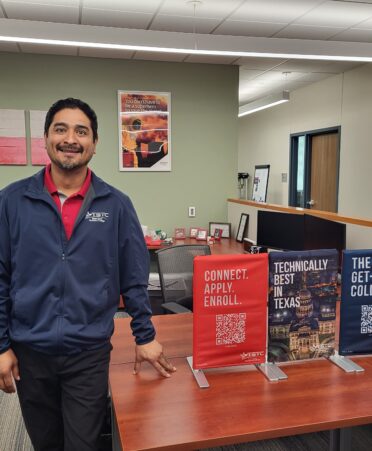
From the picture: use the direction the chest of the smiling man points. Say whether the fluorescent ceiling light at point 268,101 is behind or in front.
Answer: behind

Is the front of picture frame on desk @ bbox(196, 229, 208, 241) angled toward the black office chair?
yes

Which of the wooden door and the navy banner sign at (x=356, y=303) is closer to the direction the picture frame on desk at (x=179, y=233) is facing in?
the navy banner sign

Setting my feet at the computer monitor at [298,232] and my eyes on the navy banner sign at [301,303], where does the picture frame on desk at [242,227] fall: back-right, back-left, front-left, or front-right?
back-right

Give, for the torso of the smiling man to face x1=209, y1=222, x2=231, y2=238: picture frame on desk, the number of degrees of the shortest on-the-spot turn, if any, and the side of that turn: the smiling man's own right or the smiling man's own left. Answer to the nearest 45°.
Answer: approximately 135° to the smiling man's own left

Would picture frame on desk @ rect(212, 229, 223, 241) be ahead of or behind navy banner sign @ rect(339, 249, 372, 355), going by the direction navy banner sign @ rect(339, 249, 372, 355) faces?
behind

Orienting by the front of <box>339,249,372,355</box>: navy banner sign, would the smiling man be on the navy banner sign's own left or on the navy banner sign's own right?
on the navy banner sign's own right

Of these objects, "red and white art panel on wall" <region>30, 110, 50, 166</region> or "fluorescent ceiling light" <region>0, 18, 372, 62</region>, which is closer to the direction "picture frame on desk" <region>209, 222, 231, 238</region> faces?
the fluorescent ceiling light

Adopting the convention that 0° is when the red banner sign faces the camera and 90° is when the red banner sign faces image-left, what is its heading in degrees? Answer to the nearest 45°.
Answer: approximately 0°

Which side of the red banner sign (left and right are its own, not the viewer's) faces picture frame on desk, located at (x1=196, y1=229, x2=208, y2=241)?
back

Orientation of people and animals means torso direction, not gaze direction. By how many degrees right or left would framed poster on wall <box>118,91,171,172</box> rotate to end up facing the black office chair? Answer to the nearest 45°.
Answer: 0° — it already faces it
